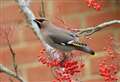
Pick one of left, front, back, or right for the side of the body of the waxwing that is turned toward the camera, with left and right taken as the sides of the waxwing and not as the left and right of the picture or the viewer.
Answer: left
